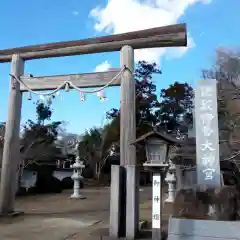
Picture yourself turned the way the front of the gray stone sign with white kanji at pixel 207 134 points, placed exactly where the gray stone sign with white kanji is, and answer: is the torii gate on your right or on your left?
on your right

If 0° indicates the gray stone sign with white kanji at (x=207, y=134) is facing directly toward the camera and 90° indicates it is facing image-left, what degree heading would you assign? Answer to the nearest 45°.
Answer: approximately 0°

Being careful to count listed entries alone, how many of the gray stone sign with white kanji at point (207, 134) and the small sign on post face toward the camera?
2

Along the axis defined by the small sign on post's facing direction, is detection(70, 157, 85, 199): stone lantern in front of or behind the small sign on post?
behind

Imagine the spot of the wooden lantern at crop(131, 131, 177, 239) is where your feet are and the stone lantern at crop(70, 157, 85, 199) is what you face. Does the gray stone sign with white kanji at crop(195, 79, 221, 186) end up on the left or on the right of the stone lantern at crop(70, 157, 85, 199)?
right
